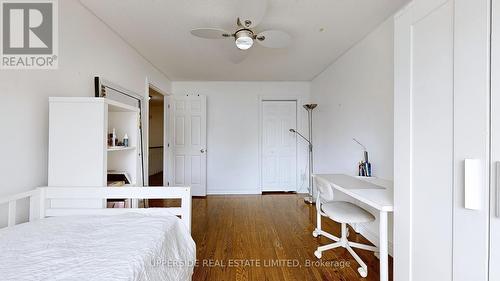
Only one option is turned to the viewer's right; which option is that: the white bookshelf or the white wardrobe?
the white bookshelf

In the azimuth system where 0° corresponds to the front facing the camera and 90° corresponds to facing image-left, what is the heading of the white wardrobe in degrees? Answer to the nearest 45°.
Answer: approximately 45°

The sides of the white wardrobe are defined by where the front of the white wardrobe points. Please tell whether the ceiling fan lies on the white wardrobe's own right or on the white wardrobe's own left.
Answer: on the white wardrobe's own right

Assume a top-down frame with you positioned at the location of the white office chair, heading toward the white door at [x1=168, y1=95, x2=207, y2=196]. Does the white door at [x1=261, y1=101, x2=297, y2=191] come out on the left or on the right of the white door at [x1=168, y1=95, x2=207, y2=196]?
right

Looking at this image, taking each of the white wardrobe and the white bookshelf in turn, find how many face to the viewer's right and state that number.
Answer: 1

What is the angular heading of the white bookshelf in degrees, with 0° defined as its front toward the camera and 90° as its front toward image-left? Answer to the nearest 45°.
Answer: approximately 270°

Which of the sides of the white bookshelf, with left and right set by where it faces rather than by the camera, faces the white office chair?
front

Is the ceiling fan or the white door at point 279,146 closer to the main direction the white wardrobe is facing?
the ceiling fan

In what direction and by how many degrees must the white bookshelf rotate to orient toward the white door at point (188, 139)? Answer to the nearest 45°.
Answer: approximately 45° to its left

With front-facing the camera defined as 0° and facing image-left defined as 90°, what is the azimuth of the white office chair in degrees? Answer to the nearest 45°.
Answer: approximately 315°

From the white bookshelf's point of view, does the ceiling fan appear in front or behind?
in front

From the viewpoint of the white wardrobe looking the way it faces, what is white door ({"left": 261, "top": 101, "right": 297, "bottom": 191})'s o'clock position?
The white door is roughly at 3 o'clock from the white wardrobe.

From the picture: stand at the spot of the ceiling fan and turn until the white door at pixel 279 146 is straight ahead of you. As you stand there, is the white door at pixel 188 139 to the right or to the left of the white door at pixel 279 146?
left

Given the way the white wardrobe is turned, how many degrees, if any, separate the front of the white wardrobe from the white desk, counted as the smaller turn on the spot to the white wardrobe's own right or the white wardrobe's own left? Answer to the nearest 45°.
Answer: approximately 90° to the white wardrobe's own right
